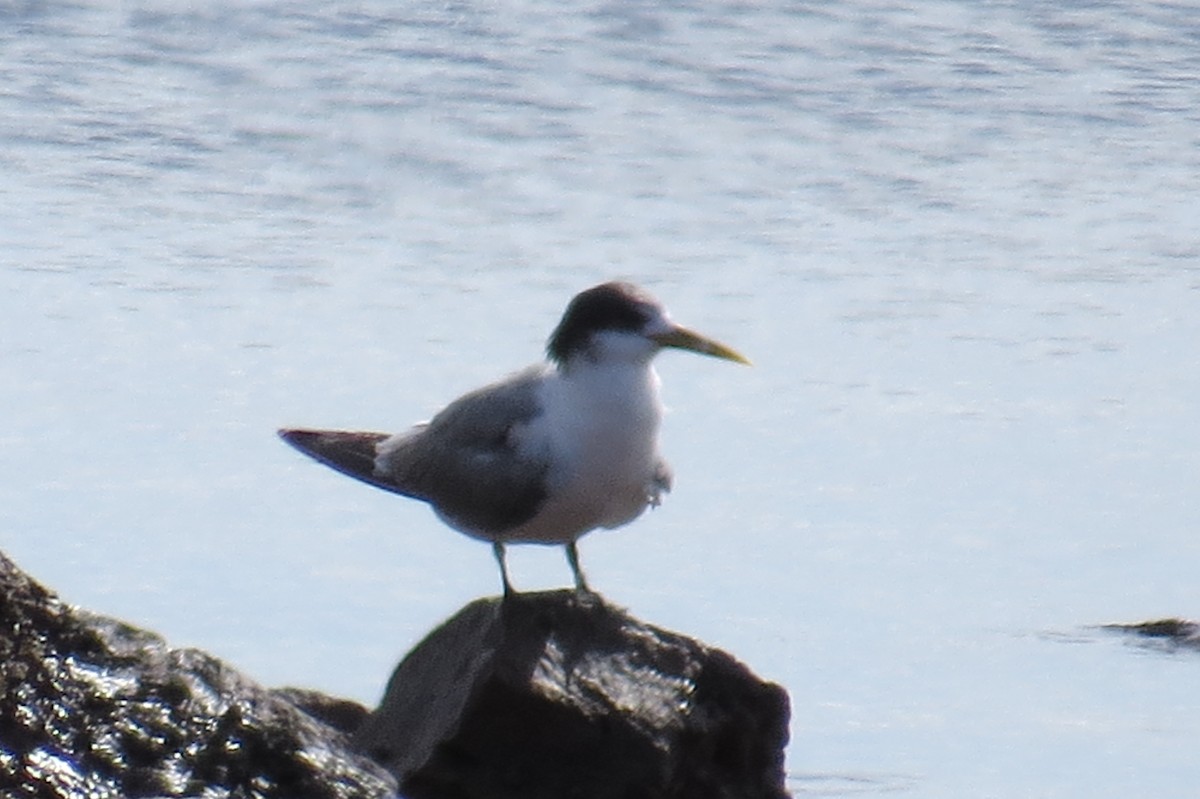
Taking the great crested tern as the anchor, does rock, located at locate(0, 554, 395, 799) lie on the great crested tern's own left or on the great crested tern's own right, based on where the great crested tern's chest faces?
on the great crested tern's own right

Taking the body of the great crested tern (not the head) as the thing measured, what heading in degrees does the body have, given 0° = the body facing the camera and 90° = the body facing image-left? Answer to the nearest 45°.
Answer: approximately 315°

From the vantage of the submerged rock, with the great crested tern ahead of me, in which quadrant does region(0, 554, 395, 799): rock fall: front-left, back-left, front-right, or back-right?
front-left

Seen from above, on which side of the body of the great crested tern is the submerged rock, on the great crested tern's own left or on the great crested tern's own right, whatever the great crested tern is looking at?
on the great crested tern's own left
